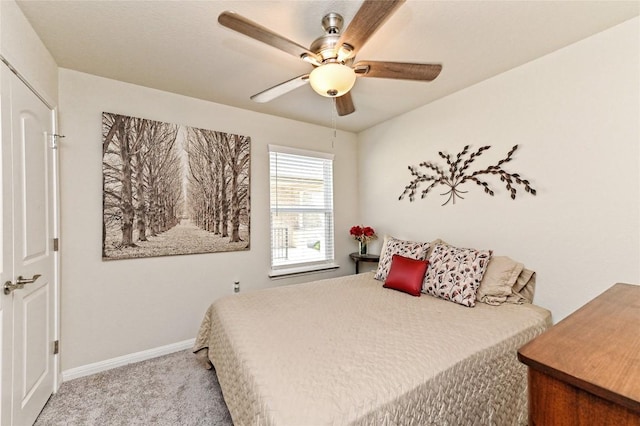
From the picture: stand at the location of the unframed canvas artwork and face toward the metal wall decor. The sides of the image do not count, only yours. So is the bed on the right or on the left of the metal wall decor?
right

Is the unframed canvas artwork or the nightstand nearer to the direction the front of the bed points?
the unframed canvas artwork

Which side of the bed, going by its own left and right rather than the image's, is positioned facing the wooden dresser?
left

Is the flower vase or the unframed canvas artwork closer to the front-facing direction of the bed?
the unframed canvas artwork

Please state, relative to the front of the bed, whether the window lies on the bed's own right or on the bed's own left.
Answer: on the bed's own right

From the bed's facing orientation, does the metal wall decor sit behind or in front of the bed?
behind

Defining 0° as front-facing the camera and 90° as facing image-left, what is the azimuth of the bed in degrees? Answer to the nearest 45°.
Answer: approximately 45°
